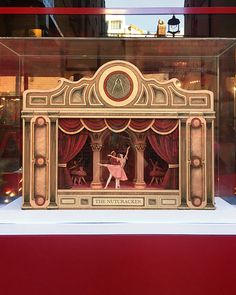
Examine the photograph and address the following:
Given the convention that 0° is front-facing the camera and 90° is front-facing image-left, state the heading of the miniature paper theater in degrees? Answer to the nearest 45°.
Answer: approximately 0°
